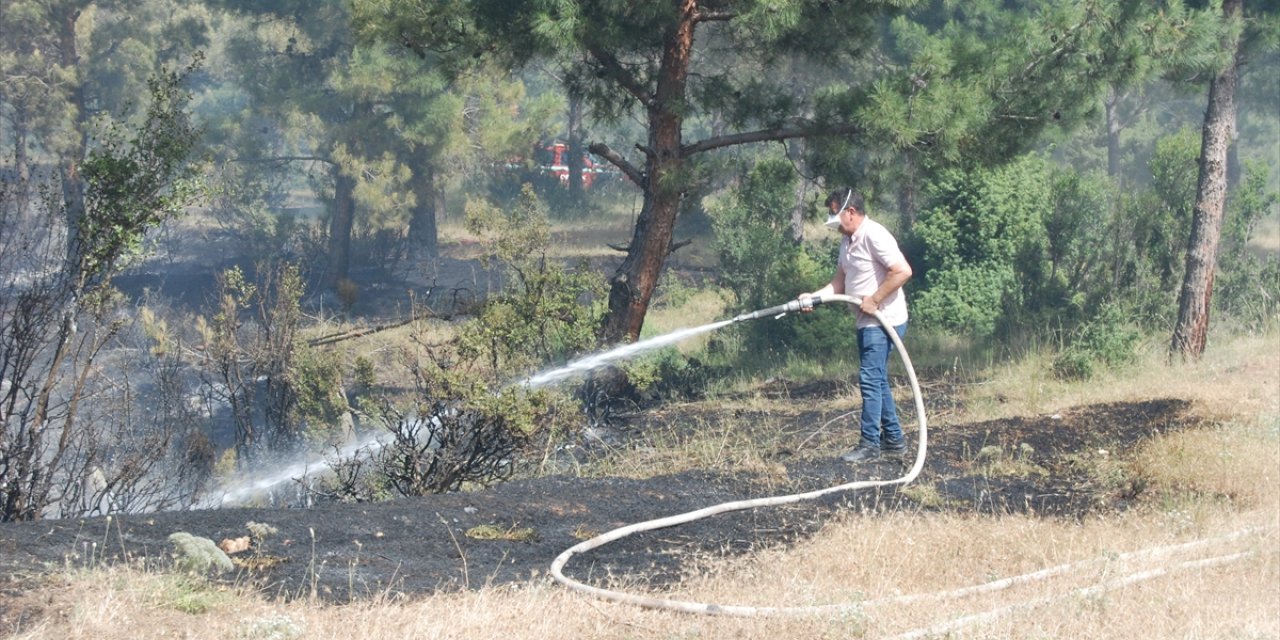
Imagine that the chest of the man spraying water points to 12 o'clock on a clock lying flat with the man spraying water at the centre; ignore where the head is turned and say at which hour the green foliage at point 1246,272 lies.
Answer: The green foliage is roughly at 4 o'clock from the man spraying water.

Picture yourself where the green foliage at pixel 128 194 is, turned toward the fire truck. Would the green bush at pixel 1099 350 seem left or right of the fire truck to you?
right

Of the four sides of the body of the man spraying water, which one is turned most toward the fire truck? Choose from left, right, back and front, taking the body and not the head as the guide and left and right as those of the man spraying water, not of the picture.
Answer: right

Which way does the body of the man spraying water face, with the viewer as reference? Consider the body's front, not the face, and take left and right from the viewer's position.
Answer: facing to the left of the viewer

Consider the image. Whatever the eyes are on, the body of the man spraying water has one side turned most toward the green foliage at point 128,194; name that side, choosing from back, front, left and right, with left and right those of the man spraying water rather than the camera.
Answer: front

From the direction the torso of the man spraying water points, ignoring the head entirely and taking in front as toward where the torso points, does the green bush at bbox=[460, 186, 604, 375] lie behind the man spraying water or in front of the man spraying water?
in front

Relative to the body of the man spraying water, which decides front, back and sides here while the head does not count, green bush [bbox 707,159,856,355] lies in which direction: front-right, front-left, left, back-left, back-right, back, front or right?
right

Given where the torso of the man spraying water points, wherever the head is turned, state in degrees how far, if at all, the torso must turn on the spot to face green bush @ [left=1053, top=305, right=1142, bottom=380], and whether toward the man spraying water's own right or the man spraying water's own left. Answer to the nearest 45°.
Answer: approximately 135° to the man spraying water's own right

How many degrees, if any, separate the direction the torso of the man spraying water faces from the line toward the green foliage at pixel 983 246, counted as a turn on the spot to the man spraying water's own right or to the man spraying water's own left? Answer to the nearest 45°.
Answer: approximately 90° to the man spraying water's own right

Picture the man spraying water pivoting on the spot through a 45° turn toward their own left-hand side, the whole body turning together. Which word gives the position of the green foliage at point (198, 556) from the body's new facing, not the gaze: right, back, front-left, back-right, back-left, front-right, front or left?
front

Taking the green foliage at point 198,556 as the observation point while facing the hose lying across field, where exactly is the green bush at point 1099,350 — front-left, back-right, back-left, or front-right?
front-left
